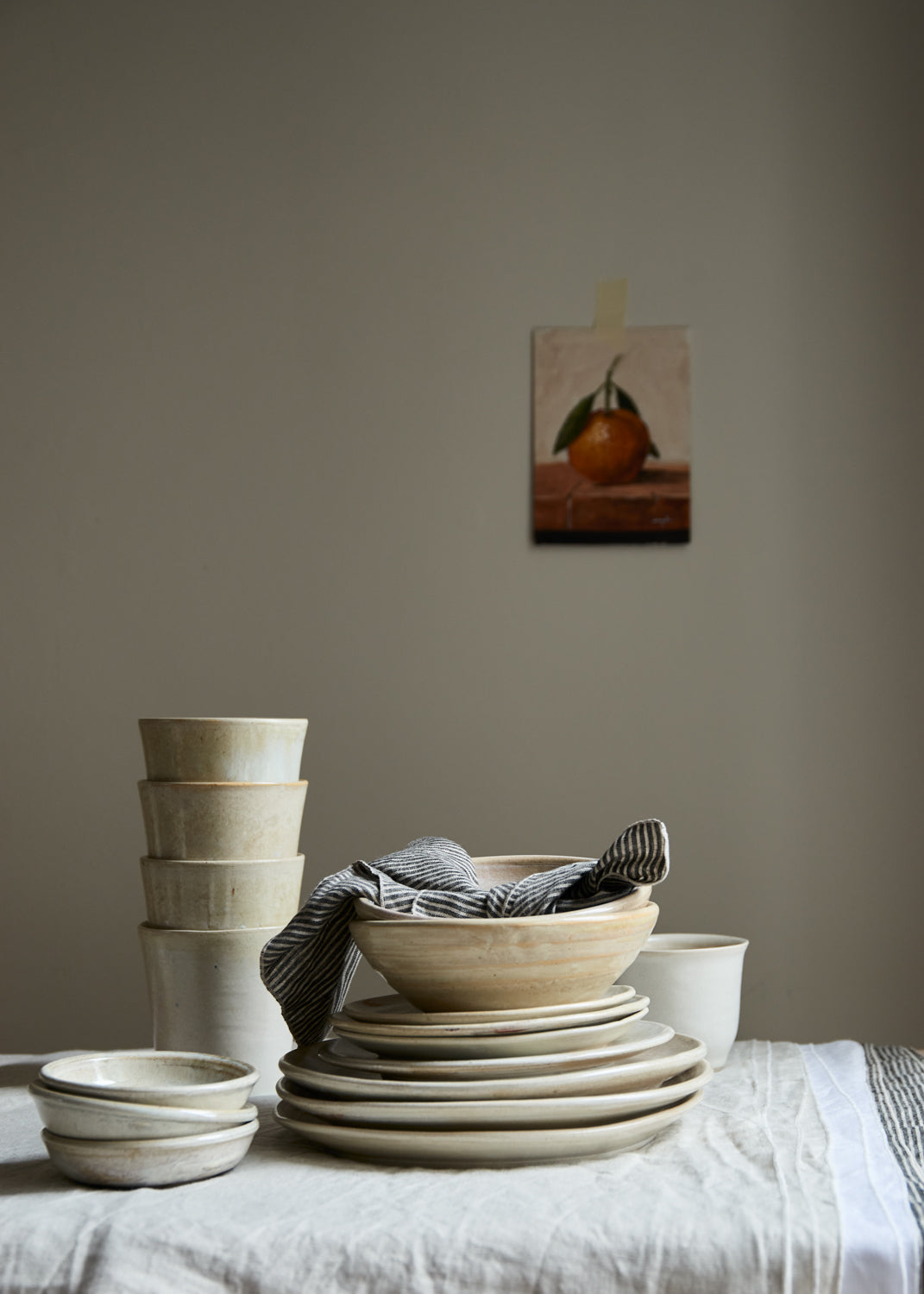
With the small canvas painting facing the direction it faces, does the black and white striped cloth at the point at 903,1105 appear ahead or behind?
ahead

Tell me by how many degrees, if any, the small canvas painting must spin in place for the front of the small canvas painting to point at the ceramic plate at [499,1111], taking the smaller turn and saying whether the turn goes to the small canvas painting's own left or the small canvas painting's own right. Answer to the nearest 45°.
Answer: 0° — it already faces it

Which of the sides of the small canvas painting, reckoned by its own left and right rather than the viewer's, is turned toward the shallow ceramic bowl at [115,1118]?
front

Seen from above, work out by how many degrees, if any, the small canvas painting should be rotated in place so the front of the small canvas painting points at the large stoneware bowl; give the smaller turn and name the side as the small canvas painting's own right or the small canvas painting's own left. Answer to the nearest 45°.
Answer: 0° — it already faces it

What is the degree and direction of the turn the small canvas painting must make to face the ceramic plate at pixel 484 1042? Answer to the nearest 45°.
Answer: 0° — it already faces it

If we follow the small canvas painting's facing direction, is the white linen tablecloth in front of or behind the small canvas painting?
in front

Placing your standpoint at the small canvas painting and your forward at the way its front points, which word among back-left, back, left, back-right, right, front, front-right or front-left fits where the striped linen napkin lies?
front

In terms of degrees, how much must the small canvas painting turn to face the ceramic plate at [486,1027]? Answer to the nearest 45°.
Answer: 0° — it already faces it

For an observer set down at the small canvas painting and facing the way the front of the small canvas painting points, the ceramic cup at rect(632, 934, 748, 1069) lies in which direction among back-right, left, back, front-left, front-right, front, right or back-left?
front

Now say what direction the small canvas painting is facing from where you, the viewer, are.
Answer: facing the viewer

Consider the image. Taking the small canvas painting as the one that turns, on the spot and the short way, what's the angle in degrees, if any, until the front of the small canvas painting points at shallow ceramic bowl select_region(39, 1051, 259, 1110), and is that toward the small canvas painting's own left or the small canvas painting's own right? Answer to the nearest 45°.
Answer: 0° — it already faces it

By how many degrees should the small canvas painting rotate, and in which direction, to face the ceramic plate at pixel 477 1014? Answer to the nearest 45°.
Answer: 0° — it already faces it

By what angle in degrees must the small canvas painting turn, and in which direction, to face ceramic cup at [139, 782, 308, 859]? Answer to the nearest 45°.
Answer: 0° — it already faces it
